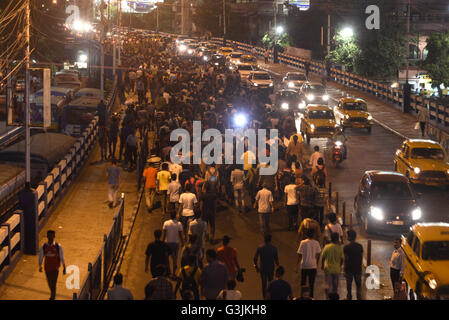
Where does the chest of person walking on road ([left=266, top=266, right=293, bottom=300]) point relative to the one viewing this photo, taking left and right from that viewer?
facing away from the viewer

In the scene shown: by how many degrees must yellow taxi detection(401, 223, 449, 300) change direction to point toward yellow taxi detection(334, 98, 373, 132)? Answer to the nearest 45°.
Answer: approximately 135° to its left

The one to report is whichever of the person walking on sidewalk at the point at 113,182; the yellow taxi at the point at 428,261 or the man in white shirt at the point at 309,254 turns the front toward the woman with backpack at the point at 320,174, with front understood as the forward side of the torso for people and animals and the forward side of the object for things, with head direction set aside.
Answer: the man in white shirt

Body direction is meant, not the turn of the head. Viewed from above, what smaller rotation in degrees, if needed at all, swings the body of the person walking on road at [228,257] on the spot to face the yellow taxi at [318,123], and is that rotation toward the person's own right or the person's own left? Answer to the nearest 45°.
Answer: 0° — they already face it

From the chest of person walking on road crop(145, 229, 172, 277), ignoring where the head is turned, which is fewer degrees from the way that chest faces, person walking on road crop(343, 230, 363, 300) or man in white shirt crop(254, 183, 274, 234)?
the man in white shirt

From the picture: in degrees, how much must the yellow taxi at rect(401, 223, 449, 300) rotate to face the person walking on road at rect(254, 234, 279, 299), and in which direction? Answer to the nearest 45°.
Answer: approximately 90° to its right

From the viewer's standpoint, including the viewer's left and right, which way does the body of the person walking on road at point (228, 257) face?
facing away from the viewer

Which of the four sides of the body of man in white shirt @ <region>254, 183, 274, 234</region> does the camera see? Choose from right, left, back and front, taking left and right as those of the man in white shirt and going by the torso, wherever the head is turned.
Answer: back

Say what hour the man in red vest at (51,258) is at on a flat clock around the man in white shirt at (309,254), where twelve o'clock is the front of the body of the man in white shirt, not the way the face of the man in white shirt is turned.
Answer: The man in red vest is roughly at 9 o'clock from the man in white shirt.

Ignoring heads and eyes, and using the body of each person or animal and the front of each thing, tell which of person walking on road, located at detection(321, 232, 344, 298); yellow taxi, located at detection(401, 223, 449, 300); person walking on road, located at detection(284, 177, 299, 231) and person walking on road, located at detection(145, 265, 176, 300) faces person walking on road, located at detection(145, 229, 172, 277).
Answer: person walking on road, located at detection(145, 265, 176, 300)

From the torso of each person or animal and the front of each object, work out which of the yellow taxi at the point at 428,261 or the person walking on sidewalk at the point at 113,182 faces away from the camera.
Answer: the person walking on sidewalk

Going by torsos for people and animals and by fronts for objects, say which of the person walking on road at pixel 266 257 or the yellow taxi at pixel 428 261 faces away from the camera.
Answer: the person walking on road

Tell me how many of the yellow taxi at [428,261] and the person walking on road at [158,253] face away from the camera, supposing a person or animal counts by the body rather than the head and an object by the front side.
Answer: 1

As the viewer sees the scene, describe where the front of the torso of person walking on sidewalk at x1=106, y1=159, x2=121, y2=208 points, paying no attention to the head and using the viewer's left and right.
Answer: facing away from the viewer

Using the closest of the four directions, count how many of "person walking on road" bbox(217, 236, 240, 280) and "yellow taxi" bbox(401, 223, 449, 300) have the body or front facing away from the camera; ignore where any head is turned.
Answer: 1

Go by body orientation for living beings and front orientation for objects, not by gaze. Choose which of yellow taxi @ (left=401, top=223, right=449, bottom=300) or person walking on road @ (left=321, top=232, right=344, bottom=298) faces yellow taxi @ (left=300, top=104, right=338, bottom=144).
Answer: the person walking on road
